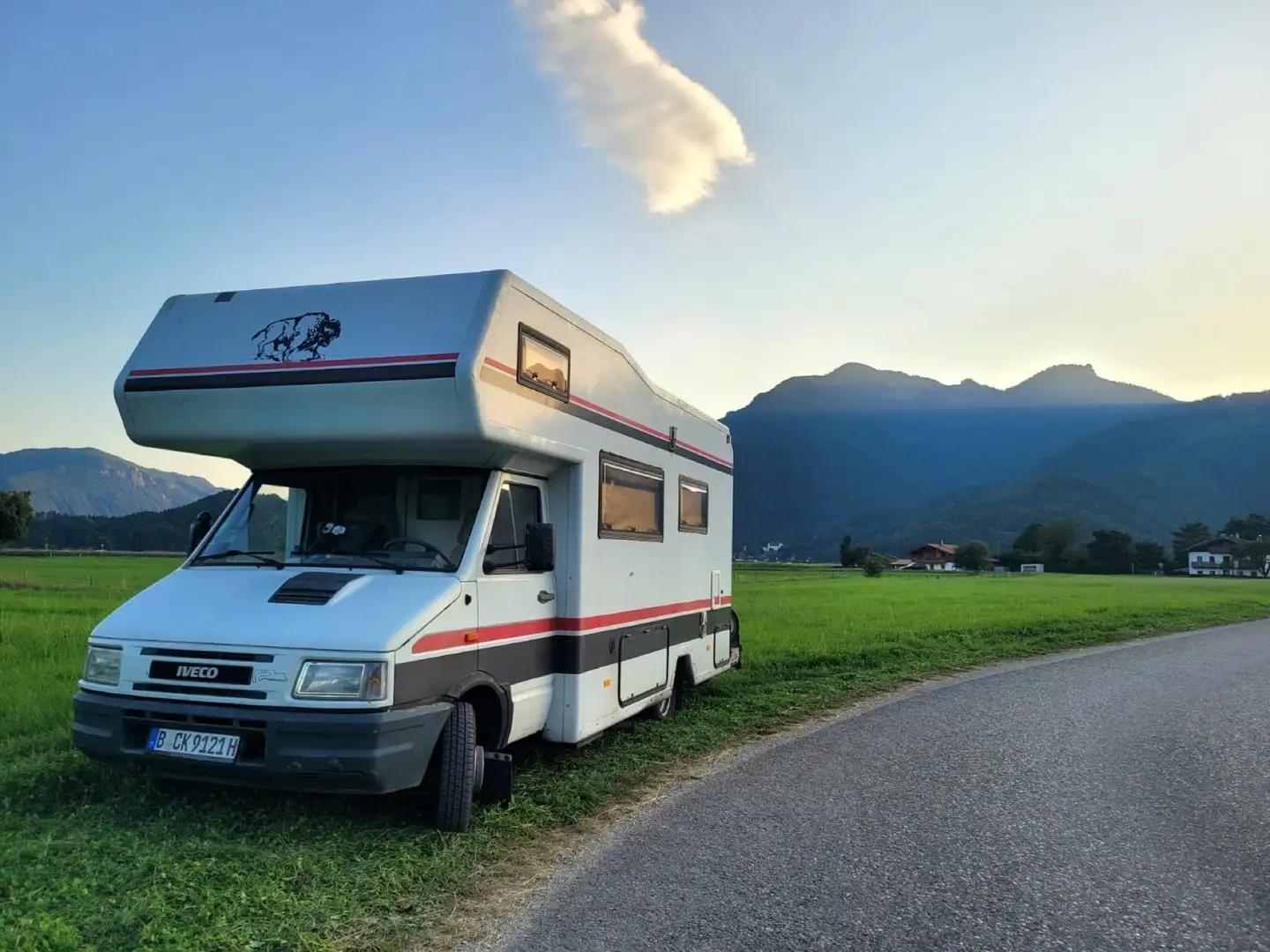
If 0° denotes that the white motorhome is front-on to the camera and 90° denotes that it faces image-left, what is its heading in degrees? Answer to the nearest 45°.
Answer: approximately 45°
